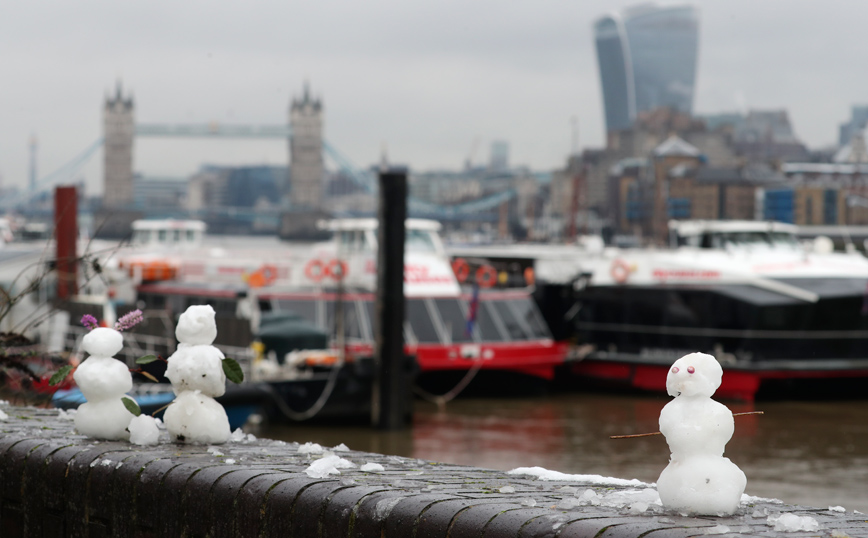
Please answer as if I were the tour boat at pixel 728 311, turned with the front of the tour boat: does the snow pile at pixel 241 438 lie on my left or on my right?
on my right

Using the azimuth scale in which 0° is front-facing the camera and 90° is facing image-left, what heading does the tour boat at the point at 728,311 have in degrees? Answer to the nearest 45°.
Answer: approximately 315°

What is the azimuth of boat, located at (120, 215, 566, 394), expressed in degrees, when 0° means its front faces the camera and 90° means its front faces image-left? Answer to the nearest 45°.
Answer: approximately 315°

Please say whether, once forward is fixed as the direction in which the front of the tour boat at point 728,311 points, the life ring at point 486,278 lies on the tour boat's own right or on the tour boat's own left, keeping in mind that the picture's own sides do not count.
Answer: on the tour boat's own right

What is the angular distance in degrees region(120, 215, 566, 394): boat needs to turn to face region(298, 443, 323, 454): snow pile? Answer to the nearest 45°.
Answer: approximately 45° to its right
